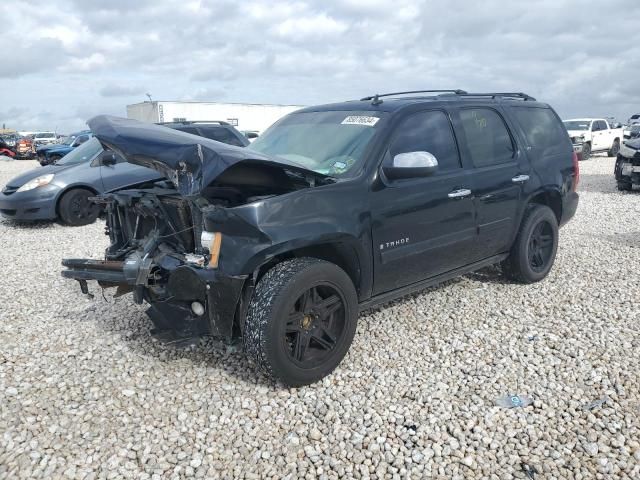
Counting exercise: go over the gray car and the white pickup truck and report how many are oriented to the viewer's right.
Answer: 0

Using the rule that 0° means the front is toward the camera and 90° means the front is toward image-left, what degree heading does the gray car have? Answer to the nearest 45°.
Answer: approximately 45°

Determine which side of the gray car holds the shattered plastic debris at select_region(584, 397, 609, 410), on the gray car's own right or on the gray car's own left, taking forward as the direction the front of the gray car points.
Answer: on the gray car's own left

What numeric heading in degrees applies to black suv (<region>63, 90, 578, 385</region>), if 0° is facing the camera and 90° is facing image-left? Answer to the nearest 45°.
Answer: approximately 45°

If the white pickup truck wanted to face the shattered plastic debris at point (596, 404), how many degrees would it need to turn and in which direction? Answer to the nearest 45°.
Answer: approximately 45° to its left

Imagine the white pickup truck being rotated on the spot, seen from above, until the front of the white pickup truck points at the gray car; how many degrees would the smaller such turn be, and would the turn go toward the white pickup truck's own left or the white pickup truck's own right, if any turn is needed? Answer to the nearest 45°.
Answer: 0° — it already faces it

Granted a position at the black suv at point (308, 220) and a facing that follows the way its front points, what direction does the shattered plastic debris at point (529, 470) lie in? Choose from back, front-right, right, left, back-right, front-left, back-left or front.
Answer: left

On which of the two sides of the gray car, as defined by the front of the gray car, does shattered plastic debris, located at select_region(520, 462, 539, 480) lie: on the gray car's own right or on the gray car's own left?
on the gray car's own left

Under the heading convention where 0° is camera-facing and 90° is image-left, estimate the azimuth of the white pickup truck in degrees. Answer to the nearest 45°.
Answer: approximately 45°
